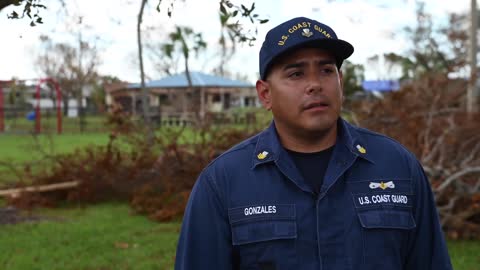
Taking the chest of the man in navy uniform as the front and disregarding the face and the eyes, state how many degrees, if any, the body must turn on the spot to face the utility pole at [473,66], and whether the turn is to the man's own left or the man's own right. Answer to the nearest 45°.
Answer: approximately 180°

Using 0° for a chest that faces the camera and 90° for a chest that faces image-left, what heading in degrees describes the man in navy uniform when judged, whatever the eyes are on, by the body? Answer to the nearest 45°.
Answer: approximately 0°

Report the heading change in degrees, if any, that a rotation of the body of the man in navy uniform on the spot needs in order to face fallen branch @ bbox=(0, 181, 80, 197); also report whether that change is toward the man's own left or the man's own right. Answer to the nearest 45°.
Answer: approximately 135° to the man's own right
